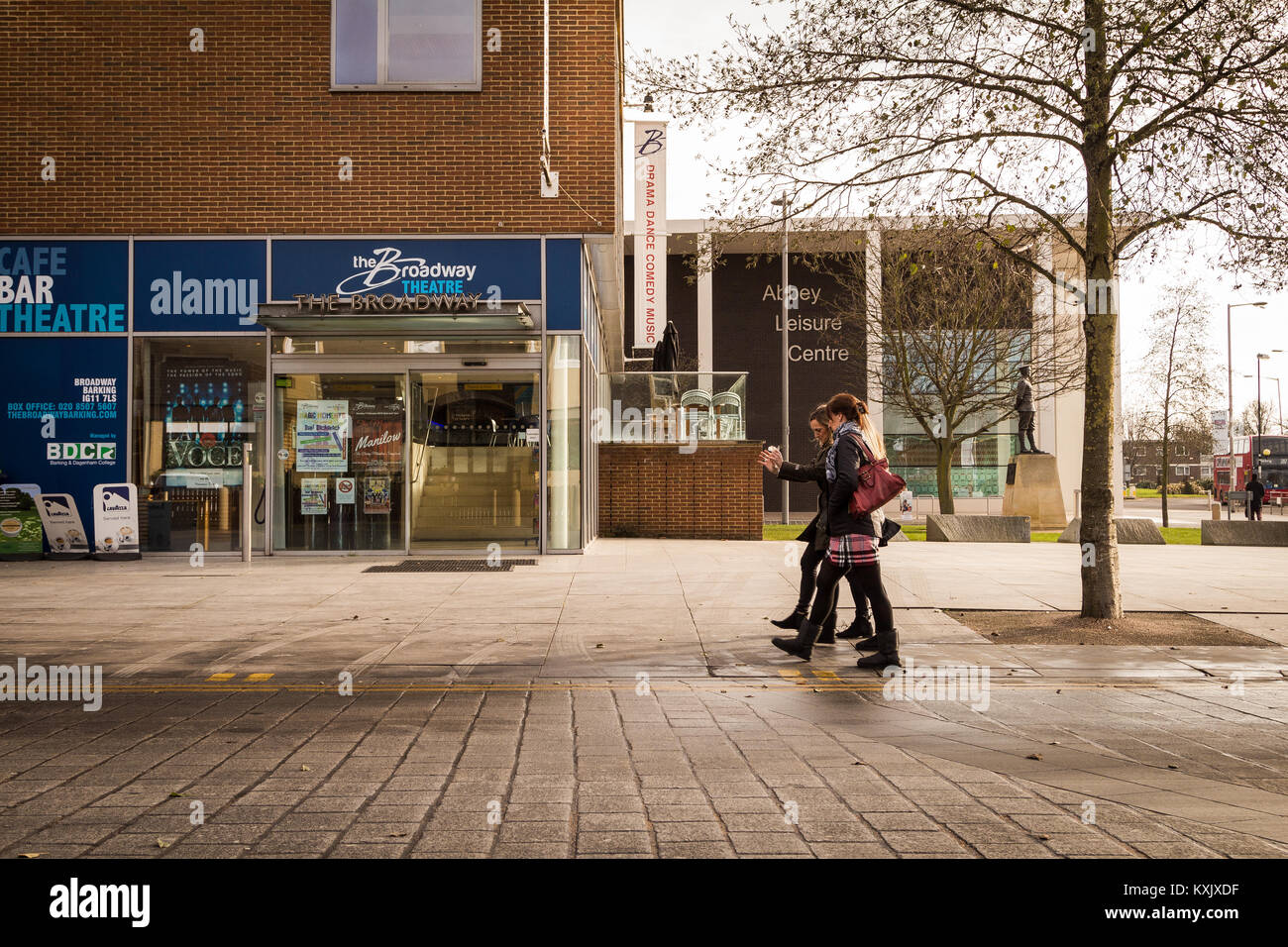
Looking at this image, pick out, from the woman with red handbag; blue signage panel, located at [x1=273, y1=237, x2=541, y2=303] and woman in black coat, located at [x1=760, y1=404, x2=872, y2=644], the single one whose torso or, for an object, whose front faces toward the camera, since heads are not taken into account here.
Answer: the blue signage panel

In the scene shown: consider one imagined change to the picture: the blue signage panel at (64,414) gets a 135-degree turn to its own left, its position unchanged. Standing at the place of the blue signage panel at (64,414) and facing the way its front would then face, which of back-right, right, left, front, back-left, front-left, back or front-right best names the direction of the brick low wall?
front-right

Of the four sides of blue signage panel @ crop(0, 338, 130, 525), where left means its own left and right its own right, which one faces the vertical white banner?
left

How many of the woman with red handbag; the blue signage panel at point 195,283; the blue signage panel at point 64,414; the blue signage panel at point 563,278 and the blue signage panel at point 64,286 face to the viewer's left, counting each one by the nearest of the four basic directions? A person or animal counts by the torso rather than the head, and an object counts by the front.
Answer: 1

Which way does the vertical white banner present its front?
toward the camera

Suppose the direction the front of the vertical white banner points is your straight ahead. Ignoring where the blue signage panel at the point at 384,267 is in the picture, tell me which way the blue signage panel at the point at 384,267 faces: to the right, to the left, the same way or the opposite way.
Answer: the same way

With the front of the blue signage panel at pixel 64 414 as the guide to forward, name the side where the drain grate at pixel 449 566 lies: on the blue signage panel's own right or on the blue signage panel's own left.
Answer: on the blue signage panel's own left

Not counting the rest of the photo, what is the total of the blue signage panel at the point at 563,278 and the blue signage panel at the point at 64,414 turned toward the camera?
2

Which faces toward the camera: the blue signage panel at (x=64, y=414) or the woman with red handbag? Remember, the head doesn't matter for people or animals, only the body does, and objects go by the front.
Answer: the blue signage panel

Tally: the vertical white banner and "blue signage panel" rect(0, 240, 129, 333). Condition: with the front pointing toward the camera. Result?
2

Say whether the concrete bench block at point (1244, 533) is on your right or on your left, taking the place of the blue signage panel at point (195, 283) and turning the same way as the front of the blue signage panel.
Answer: on your left

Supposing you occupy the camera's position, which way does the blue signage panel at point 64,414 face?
facing the viewer

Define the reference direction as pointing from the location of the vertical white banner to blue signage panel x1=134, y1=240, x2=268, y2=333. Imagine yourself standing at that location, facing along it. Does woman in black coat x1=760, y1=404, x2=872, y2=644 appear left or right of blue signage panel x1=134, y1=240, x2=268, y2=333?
left

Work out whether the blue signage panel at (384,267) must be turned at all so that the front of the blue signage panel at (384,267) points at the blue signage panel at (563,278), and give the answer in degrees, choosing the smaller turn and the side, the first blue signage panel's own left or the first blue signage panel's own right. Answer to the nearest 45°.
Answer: approximately 90° to the first blue signage panel's own left
